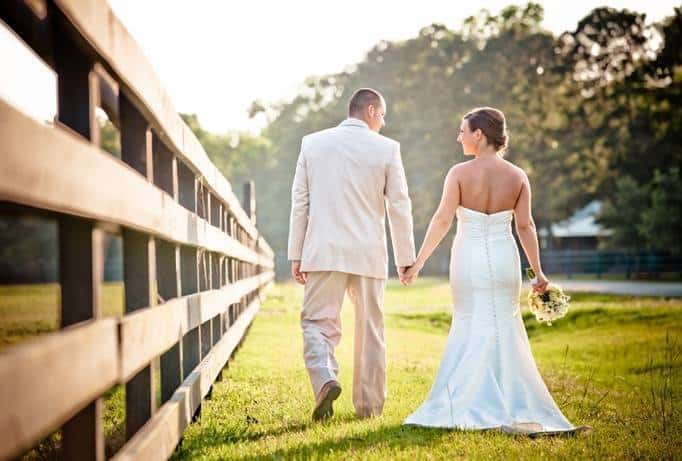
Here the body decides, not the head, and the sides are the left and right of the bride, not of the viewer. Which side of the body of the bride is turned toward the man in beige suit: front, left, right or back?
left

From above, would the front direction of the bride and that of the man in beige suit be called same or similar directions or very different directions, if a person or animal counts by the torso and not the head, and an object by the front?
same or similar directions

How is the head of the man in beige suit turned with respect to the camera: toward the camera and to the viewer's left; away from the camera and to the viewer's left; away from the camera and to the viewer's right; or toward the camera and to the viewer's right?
away from the camera and to the viewer's right

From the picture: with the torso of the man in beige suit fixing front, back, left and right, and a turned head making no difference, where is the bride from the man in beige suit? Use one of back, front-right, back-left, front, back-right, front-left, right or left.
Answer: right

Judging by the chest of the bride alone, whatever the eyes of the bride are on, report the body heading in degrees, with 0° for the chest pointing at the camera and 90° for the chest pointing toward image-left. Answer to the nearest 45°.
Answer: approximately 180°

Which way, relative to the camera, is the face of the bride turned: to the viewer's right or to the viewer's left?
to the viewer's left

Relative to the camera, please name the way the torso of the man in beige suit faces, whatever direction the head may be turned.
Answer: away from the camera

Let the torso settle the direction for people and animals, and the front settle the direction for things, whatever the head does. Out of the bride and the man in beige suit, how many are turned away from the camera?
2
